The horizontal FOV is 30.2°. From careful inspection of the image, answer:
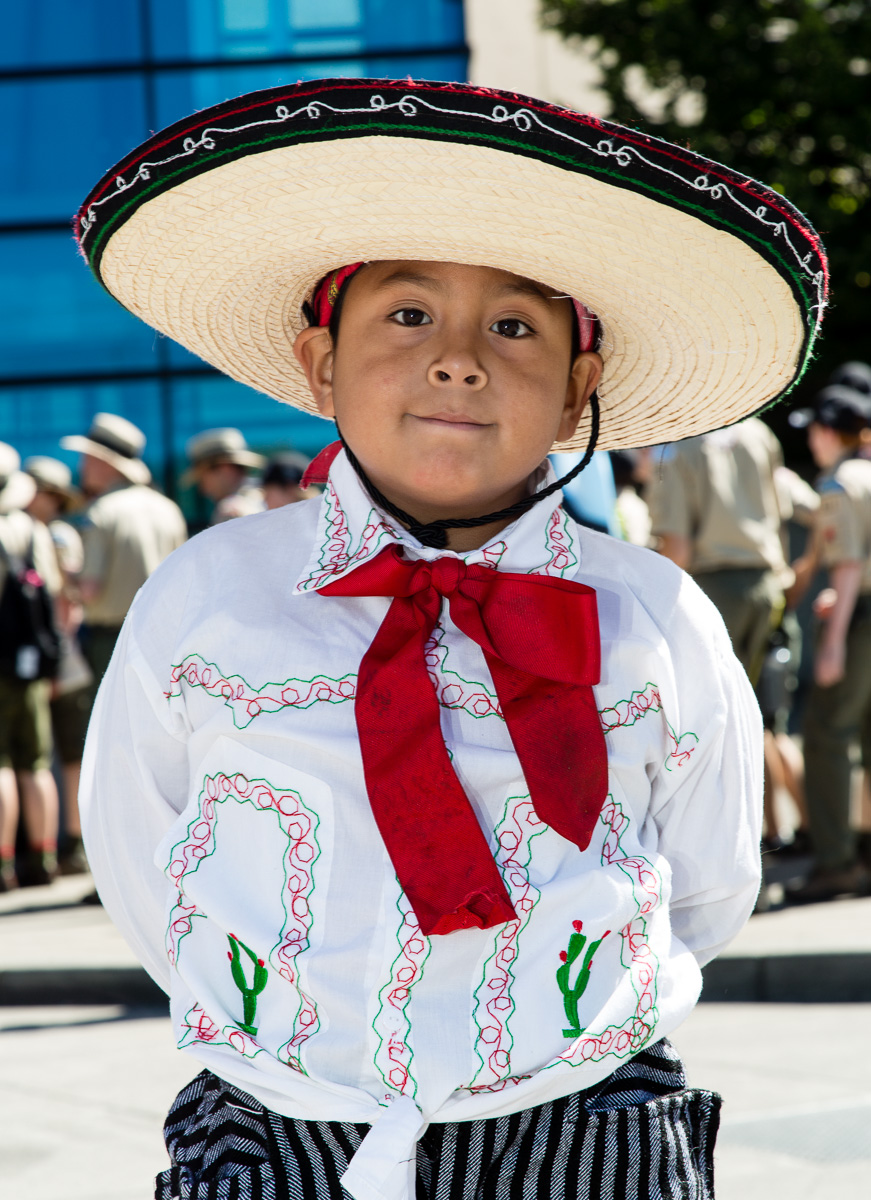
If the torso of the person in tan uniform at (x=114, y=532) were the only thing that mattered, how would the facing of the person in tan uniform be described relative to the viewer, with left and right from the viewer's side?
facing away from the viewer and to the left of the viewer

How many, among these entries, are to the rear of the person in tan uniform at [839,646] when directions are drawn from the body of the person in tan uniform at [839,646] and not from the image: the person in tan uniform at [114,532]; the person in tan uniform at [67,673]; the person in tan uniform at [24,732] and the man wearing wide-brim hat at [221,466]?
0

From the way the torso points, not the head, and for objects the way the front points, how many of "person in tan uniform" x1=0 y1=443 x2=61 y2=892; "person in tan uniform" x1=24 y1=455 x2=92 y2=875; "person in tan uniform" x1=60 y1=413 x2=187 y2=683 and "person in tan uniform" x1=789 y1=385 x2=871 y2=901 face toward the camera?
0

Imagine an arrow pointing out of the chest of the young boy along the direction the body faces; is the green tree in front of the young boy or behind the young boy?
behind

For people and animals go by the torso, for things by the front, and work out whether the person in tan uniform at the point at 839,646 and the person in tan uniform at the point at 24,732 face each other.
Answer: no

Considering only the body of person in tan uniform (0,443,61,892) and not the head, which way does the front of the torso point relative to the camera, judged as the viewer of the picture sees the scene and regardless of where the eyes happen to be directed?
away from the camera

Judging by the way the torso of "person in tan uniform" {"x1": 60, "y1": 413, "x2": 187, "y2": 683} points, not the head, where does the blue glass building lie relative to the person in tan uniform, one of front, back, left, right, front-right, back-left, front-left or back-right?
front-right

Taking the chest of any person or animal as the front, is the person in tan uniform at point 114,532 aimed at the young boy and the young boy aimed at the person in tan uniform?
no

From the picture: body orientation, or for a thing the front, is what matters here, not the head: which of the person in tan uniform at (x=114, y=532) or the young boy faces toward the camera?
the young boy

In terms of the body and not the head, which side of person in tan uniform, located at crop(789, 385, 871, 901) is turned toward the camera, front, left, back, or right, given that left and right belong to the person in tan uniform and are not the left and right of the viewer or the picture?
left

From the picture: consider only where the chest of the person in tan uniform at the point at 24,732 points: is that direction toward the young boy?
no

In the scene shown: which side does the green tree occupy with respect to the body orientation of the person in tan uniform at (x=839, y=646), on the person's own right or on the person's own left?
on the person's own right

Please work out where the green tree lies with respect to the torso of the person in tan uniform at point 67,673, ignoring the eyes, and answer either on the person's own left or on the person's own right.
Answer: on the person's own right

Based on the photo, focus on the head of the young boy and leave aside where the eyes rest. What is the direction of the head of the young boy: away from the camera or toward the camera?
toward the camera

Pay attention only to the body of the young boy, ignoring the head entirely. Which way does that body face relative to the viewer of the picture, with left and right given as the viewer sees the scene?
facing the viewer
